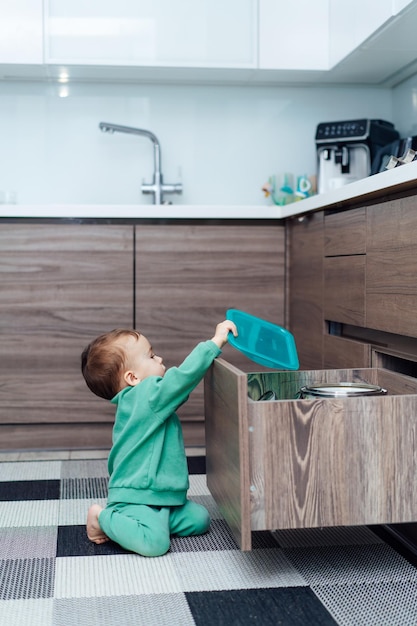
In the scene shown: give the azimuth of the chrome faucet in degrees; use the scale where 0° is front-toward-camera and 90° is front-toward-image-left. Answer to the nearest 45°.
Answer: approximately 90°

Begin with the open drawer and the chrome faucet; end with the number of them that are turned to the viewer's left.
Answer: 2

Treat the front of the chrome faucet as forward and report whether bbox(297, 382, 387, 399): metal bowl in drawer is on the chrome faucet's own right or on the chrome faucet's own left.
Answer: on the chrome faucet's own left

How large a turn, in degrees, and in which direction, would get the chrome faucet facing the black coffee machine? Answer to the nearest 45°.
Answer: approximately 180°

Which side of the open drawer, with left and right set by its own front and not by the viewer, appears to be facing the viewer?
left

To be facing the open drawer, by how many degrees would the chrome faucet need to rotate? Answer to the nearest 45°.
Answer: approximately 90° to its left

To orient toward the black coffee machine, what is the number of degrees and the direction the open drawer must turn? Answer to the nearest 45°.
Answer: approximately 90° to its right
